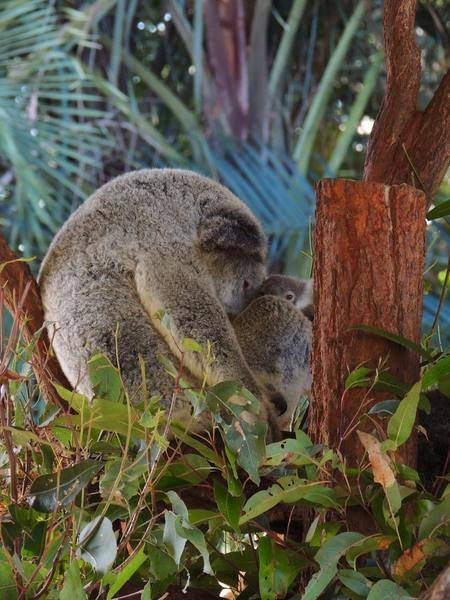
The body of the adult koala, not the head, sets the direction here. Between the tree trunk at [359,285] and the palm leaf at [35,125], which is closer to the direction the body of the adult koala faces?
the tree trunk

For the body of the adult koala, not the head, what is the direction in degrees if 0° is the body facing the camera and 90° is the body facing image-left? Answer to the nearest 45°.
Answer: approximately 270°

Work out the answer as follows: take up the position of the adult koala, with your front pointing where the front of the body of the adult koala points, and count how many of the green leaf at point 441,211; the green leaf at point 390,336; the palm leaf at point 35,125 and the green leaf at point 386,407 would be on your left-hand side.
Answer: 1

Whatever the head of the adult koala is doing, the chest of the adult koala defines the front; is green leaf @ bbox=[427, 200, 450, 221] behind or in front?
in front

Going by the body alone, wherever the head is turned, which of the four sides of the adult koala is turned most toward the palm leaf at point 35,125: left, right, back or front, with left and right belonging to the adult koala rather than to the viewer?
left

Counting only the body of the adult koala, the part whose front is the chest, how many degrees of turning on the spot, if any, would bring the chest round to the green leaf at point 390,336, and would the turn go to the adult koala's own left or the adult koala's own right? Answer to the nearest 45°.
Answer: approximately 45° to the adult koala's own right

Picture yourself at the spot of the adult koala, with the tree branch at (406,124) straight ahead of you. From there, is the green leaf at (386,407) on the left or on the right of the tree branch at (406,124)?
right

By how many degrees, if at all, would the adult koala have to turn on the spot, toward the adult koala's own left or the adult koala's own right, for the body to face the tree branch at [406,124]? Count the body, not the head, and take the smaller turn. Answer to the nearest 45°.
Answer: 0° — it already faces it

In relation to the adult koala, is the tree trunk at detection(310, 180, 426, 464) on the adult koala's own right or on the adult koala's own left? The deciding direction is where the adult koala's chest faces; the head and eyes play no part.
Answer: on the adult koala's own right

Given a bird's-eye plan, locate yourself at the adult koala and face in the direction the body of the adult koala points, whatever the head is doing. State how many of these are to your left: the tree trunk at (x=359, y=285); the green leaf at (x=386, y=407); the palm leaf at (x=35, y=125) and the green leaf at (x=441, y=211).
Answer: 1

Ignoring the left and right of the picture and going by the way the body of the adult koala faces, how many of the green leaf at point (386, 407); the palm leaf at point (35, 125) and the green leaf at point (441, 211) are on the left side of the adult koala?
1
